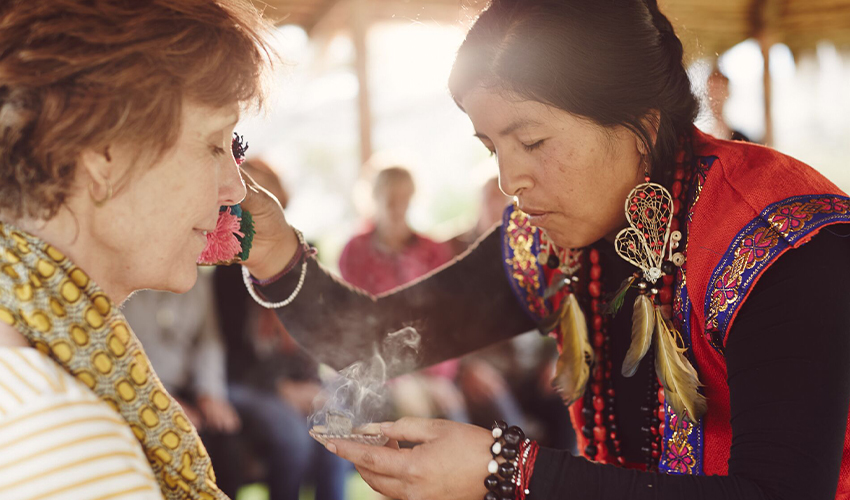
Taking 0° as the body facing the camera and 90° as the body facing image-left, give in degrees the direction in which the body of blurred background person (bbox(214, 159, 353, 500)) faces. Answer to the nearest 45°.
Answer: approximately 315°

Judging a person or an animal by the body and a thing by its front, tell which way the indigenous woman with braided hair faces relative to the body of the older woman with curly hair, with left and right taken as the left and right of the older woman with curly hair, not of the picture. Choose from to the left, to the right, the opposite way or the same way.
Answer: the opposite way

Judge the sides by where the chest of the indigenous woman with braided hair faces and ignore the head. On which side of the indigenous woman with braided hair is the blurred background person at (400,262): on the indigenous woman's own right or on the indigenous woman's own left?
on the indigenous woman's own right

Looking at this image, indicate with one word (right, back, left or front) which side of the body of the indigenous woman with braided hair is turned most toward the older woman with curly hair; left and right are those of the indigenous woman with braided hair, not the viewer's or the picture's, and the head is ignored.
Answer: front

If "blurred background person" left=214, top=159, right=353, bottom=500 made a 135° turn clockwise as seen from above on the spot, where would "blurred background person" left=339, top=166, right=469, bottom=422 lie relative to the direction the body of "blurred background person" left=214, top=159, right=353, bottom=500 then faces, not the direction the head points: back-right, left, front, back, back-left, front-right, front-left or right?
back-right

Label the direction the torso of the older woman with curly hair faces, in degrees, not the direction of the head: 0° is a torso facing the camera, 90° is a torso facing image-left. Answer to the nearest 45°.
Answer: approximately 270°

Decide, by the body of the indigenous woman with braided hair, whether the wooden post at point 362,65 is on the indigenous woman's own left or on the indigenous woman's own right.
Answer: on the indigenous woman's own right

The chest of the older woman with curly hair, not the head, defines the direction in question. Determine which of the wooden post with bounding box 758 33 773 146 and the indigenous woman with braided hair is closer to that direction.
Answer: the indigenous woman with braided hair

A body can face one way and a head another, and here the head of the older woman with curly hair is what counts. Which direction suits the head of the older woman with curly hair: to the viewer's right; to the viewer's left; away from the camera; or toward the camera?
to the viewer's right

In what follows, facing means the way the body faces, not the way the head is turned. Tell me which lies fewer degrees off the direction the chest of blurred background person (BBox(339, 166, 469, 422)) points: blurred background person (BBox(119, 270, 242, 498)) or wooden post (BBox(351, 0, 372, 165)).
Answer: the blurred background person

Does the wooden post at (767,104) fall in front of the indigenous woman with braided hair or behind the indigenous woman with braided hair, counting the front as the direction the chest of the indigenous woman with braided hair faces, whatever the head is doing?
behind

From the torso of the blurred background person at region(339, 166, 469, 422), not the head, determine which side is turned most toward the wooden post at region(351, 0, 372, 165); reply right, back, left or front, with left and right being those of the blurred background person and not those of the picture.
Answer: back

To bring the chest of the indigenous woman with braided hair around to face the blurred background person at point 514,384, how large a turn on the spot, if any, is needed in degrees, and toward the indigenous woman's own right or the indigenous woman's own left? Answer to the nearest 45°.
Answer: approximately 135° to the indigenous woman's own right

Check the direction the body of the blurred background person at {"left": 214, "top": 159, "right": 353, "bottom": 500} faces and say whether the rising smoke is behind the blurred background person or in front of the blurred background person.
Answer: in front
